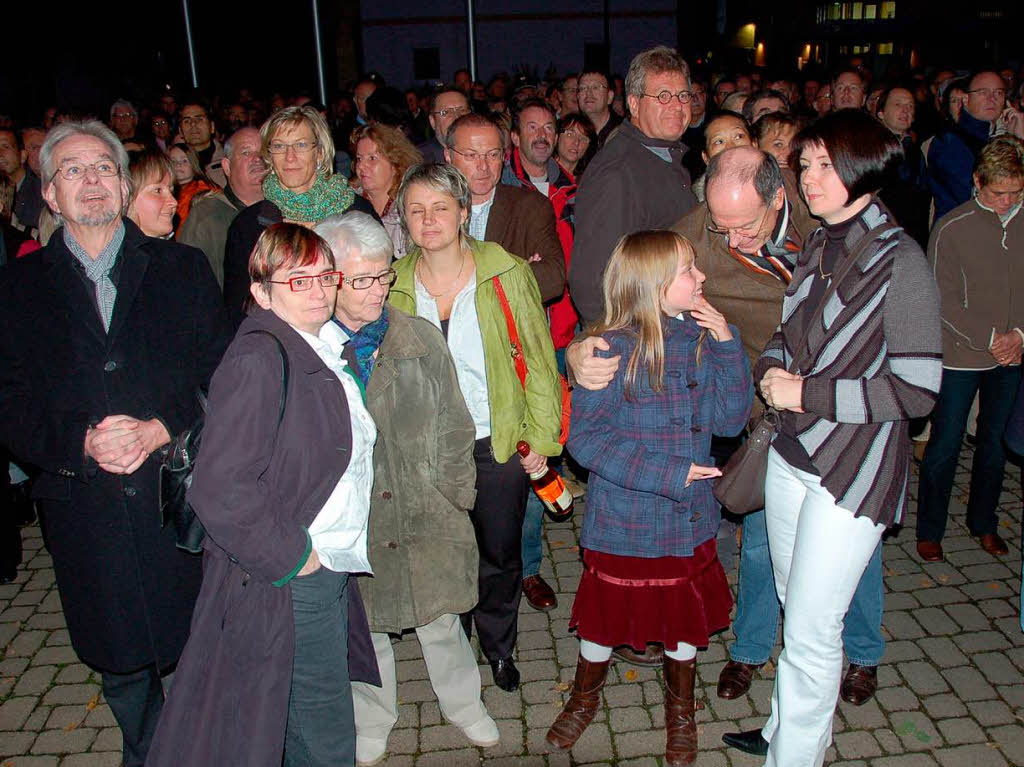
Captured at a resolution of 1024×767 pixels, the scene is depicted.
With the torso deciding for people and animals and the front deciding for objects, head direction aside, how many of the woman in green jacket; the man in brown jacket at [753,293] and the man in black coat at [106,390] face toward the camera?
3

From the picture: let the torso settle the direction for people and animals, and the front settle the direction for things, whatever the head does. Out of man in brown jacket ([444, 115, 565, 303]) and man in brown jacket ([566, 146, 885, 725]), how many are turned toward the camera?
2

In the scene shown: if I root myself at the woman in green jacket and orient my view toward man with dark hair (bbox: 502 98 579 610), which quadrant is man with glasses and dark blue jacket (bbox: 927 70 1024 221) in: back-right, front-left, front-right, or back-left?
front-right

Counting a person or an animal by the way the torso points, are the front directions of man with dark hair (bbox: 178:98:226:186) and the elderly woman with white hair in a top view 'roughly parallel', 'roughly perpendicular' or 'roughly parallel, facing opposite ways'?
roughly parallel

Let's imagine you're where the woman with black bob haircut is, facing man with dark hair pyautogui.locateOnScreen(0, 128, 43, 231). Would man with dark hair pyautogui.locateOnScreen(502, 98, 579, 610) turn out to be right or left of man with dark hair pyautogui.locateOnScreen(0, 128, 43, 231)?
right

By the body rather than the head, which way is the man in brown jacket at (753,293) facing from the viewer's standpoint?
toward the camera

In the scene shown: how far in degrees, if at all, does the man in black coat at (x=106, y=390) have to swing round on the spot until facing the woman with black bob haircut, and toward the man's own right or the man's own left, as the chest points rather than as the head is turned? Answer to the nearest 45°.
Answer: approximately 45° to the man's own left

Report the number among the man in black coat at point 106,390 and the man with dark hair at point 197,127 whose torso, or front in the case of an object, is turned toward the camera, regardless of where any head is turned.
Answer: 2

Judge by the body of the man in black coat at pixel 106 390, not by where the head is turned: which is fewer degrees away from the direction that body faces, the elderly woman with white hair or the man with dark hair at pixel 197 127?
the elderly woman with white hair

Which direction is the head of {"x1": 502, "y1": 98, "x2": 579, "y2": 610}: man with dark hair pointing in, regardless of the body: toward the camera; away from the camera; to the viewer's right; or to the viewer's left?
toward the camera

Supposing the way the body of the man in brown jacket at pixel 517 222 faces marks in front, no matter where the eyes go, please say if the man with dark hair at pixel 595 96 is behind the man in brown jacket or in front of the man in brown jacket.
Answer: behind

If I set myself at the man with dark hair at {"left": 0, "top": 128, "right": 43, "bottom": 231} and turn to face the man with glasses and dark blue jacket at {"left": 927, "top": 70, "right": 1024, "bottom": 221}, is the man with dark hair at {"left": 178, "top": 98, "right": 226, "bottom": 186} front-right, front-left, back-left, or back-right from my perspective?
front-left

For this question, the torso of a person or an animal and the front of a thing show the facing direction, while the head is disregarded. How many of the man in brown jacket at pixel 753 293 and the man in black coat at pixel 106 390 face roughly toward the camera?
2

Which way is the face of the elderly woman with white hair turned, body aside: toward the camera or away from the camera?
toward the camera

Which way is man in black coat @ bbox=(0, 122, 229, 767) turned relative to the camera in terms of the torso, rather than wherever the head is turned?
toward the camera

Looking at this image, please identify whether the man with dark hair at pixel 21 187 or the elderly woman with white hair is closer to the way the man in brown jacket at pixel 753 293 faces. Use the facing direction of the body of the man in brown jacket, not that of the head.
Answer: the elderly woman with white hair

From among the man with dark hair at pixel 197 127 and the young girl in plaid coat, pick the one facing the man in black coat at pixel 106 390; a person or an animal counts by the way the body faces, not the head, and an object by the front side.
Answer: the man with dark hair
